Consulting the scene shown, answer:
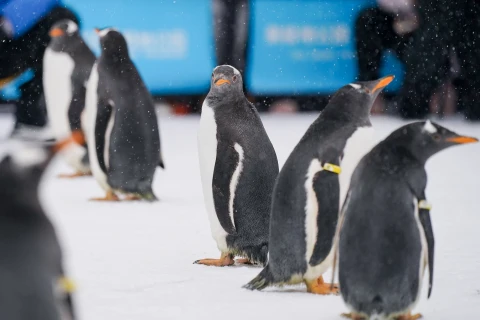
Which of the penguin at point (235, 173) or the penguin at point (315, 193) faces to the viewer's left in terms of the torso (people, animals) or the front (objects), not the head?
the penguin at point (235, 173)

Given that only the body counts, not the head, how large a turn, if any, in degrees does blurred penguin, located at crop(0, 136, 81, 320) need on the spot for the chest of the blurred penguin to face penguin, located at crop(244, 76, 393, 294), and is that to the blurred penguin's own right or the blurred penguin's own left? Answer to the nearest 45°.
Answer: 0° — it already faces it

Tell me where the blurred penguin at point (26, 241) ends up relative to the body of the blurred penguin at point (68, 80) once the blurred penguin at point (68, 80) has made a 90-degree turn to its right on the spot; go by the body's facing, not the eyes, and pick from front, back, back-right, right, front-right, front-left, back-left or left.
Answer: back-left

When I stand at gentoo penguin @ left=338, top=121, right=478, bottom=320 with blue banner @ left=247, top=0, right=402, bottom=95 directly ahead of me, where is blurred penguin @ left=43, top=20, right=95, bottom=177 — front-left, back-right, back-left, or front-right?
front-left

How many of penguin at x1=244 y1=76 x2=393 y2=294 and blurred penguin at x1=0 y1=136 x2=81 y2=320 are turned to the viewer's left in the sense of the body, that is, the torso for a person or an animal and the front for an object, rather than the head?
0

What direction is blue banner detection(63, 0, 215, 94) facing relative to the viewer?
toward the camera

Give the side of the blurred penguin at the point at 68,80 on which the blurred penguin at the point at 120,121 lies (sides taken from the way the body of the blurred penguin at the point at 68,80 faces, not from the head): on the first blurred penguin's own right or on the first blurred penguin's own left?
on the first blurred penguin's own left

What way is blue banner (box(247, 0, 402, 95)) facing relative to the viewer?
toward the camera

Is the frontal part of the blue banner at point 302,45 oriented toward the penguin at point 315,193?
yes

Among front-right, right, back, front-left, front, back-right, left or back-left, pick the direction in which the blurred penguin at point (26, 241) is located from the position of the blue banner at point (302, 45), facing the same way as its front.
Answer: front

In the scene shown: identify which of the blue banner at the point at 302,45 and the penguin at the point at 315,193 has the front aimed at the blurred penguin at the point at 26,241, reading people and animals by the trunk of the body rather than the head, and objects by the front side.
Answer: the blue banner

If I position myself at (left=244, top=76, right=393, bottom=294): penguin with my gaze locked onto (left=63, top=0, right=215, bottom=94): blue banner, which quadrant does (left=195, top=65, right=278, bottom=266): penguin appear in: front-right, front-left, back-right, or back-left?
front-left

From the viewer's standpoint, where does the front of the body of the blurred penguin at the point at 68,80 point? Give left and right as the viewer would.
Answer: facing the viewer and to the left of the viewer

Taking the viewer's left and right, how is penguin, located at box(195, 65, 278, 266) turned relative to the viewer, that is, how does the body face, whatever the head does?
facing to the left of the viewer

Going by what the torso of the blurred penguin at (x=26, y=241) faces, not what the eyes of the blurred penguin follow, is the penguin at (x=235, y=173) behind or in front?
in front

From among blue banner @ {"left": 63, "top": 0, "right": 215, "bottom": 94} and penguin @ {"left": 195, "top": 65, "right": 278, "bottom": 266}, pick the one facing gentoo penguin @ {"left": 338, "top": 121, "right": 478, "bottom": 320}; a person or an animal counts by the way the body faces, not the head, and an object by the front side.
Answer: the blue banner

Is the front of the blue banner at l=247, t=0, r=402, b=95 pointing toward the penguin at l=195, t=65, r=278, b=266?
yes

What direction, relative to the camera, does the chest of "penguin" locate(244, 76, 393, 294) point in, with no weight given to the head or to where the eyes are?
to the viewer's right

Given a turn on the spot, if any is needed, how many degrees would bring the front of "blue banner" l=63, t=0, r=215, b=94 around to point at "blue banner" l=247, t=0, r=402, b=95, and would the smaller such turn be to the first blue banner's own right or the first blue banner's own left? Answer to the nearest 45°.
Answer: approximately 90° to the first blue banner's own left

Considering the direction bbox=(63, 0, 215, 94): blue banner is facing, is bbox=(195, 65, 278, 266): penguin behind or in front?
in front
